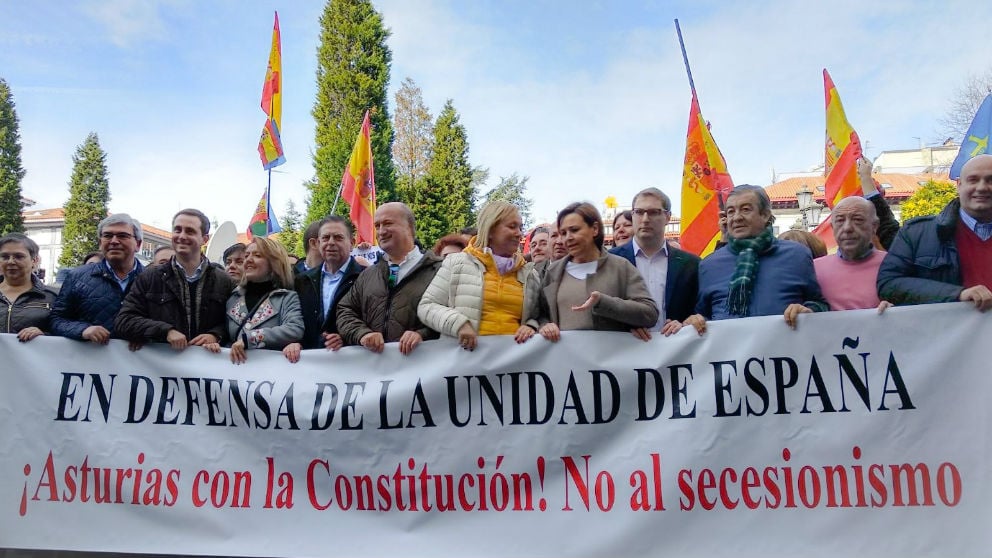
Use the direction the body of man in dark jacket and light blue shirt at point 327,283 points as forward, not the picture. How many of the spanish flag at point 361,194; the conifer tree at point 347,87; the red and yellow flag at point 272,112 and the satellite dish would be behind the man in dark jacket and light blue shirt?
4

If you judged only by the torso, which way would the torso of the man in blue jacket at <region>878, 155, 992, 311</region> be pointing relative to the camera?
toward the camera

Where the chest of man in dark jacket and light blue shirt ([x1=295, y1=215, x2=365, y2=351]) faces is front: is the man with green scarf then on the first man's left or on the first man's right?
on the first man's left

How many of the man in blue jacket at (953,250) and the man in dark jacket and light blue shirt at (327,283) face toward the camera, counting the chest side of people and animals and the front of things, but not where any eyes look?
2

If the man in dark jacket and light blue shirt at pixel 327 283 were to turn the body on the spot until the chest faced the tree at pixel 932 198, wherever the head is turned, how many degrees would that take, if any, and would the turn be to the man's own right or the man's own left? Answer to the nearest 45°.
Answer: approximately 135° to the man's own left

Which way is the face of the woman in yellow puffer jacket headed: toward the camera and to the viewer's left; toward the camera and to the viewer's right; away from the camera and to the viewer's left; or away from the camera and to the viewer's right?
toward the camera and to the viewer's right

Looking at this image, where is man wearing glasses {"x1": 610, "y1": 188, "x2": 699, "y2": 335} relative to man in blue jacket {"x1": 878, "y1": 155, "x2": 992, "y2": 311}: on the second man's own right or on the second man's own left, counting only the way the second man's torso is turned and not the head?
on the second man's own right

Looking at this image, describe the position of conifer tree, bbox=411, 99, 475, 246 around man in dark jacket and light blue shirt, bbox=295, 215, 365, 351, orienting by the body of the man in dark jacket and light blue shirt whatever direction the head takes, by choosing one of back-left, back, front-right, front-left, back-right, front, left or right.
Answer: back

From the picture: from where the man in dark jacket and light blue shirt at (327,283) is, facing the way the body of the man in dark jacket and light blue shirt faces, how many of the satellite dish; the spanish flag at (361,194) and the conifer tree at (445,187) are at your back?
3

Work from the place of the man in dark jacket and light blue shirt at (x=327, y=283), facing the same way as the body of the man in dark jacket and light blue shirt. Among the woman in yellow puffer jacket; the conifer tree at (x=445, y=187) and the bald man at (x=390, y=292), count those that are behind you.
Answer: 1

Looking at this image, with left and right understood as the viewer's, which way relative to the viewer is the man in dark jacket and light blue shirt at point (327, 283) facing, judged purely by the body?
facing the viewer
